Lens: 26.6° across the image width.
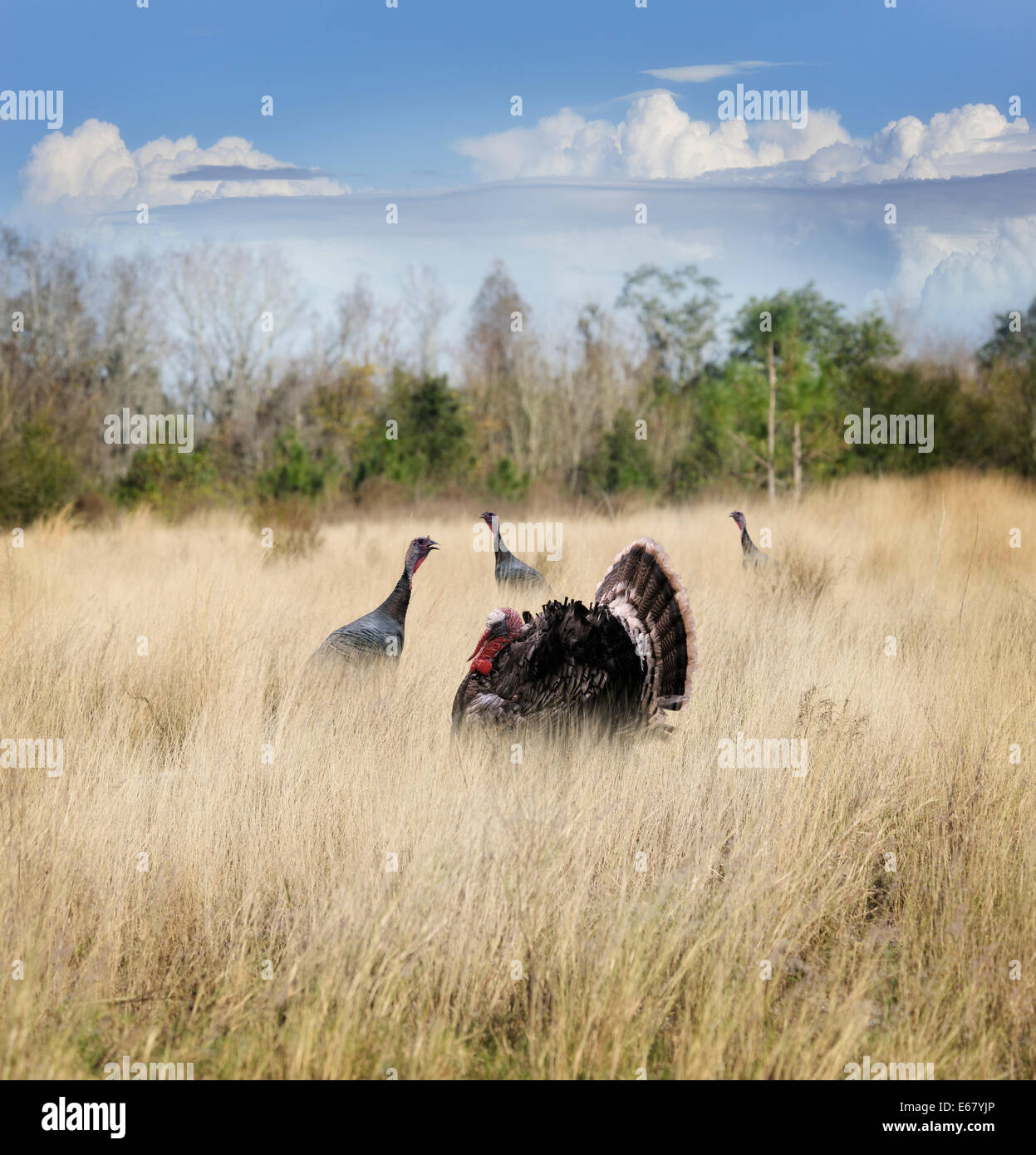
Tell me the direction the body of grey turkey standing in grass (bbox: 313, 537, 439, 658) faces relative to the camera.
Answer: to the viewer's right

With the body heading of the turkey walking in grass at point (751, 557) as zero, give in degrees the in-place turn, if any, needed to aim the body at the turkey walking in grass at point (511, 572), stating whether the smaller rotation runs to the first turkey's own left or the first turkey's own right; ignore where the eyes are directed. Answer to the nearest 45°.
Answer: approximately 45° to the first turkey's own left

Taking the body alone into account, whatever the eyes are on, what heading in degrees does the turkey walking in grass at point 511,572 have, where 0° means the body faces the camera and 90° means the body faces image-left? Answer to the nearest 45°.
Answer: approximately 90°

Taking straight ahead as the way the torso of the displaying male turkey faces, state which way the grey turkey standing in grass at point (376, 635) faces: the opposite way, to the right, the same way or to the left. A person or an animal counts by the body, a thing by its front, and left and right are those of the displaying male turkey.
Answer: the opposite way

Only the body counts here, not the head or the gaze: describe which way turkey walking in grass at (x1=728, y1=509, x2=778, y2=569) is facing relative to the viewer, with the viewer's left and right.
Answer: facing to the left of the viewer

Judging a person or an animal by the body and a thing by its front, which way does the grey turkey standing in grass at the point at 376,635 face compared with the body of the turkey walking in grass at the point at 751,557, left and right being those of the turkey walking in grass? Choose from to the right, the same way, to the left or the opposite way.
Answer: the opposite way

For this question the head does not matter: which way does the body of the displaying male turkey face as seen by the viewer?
to the viewer's left

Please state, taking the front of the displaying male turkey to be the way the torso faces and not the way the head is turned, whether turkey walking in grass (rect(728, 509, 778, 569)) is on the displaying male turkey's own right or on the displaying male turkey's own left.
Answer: on the displaying male turkey's own right

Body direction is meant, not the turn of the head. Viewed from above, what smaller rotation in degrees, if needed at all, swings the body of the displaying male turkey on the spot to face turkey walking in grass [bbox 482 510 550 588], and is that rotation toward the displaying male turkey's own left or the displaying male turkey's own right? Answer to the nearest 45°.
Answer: approximately 90° to the displaying male turkey's own right
